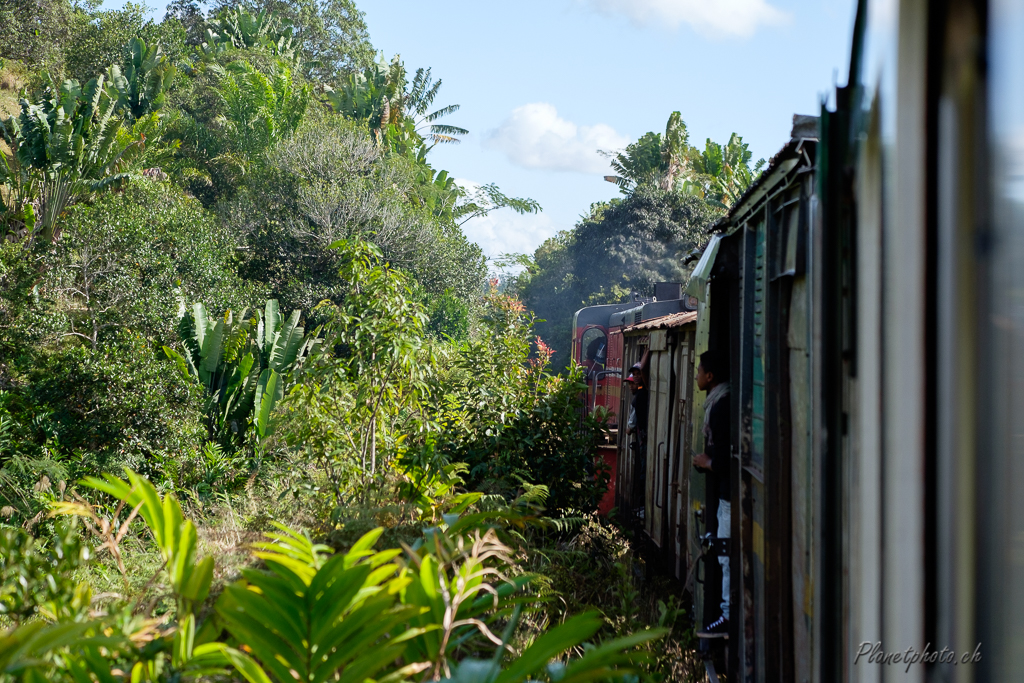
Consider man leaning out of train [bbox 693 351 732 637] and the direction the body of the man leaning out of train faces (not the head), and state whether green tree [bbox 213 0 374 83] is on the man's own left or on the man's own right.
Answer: on the man's own right

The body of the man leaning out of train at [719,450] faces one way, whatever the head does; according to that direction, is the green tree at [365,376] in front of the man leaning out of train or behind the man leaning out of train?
in front

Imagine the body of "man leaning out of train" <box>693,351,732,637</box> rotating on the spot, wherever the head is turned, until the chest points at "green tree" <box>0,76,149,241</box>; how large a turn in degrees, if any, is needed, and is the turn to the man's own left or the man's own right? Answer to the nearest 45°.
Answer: approximately 45° to the man's own right

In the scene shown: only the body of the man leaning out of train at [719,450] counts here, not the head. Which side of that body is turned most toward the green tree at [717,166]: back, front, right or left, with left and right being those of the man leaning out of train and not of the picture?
right

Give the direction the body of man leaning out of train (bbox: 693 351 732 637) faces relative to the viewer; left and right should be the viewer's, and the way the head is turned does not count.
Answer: facing to the left of the viewer

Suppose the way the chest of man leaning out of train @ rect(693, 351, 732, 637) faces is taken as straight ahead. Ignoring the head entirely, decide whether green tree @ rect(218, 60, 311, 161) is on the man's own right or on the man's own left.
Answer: on the man's own right
